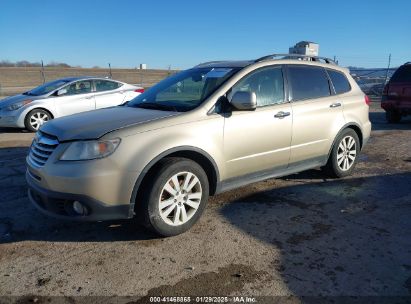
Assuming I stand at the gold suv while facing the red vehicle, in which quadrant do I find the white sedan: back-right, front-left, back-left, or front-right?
front-left

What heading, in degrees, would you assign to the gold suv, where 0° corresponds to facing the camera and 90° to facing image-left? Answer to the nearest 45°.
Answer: approximately 45°

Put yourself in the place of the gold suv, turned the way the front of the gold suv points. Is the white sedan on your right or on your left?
on your right

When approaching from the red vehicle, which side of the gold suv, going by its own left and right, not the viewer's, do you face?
back

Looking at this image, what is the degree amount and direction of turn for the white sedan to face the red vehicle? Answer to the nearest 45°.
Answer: approximately 135° to its left

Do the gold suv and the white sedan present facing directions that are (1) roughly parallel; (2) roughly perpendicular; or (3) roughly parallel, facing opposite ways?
roughly parallel

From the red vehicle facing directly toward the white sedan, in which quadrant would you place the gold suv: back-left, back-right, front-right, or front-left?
front-left

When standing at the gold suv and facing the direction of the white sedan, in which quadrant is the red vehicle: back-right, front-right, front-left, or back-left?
front-right

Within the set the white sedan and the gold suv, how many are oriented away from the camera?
0

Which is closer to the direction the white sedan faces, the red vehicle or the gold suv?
the gold suv

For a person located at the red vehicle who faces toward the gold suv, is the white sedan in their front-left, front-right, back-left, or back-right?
front-right

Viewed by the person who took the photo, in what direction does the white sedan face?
facing the viewer and to the left of the viewer
